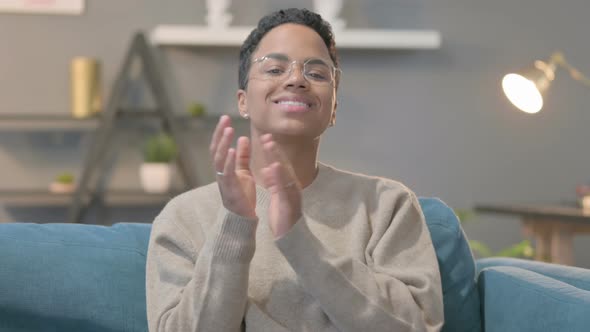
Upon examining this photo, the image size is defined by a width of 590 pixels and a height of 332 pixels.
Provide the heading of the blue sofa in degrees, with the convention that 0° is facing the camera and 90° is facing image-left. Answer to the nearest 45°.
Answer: approximately 0°

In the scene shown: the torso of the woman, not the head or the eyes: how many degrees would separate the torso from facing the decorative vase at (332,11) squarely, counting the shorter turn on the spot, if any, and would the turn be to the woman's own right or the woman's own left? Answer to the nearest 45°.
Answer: approximately 180°

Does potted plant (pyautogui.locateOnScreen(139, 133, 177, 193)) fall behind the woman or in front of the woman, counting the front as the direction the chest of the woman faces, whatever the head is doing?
behind

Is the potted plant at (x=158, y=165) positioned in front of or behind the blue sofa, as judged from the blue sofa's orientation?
behind

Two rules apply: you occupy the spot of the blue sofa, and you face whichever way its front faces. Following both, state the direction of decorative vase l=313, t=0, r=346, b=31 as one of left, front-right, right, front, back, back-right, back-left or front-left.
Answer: back

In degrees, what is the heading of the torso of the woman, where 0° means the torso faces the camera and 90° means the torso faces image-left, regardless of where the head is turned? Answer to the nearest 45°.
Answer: approximately 0°

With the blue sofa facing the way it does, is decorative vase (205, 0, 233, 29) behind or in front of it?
behind

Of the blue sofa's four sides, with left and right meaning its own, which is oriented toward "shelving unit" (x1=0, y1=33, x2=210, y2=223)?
back

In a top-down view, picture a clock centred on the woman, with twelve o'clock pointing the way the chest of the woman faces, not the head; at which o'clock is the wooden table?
The wooden table is roughly at 7 o'clock from the woman.

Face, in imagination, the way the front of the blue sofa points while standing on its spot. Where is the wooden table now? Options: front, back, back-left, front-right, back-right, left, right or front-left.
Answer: back-left
